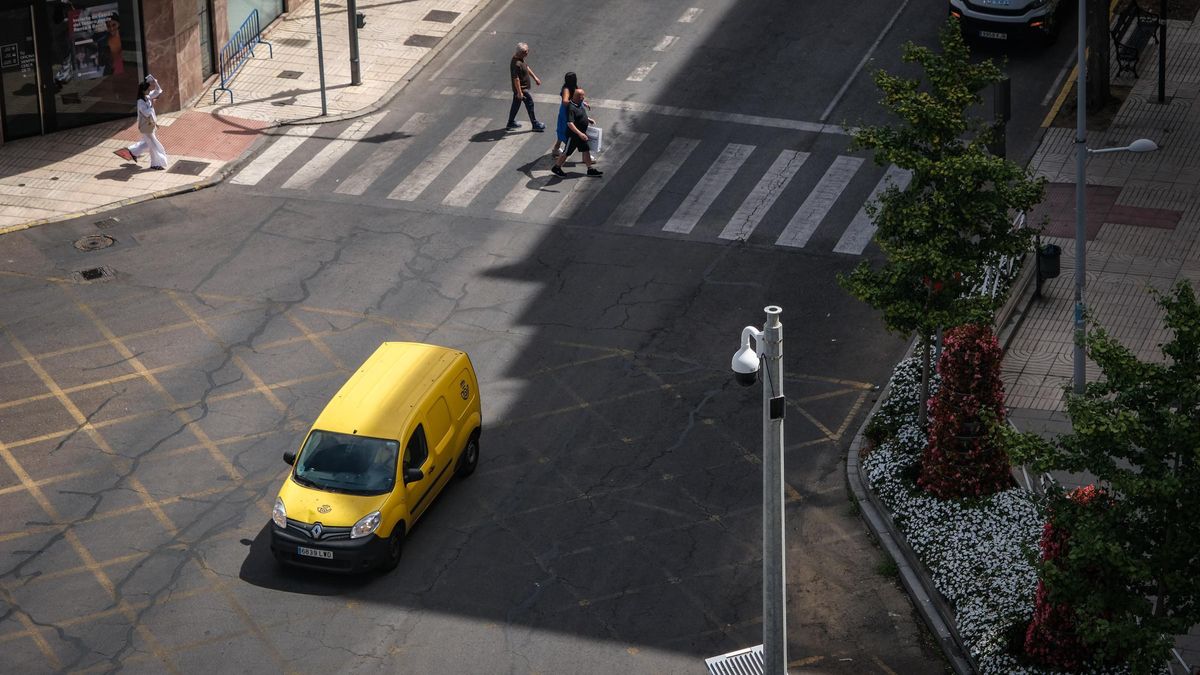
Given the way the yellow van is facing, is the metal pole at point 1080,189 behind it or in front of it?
behind

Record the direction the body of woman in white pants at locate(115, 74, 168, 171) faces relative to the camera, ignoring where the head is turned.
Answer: to the viewer's right

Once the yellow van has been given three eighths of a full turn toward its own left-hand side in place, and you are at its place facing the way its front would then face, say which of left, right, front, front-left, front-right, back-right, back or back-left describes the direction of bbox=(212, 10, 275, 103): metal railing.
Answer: left

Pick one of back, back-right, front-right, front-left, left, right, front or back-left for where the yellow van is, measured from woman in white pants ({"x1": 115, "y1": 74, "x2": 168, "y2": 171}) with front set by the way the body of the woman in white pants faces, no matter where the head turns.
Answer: right

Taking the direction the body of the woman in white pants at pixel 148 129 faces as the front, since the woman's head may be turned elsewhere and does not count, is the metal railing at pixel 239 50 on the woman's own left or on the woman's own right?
on the woman's own left

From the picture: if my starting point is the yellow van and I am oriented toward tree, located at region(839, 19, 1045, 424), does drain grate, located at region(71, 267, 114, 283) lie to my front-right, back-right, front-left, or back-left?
back-left

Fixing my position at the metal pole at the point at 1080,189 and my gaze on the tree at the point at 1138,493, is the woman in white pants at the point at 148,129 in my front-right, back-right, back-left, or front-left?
back-right

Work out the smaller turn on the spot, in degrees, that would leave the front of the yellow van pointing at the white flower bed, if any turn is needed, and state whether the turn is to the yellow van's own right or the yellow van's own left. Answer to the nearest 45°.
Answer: approximately 135° to the yellow van's own left

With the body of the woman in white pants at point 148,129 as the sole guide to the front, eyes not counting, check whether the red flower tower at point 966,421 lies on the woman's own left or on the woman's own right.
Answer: on the woman's own right

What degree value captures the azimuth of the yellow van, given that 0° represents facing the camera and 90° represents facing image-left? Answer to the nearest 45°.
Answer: approximately 45°

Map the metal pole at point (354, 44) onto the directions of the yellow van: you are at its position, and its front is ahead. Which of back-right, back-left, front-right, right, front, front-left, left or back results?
back-right

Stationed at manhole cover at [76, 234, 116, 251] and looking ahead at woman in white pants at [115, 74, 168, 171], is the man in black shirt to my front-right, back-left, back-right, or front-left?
front-right

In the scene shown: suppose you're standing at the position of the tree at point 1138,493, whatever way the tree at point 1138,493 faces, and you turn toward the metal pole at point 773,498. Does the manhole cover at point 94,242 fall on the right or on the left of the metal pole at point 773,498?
right

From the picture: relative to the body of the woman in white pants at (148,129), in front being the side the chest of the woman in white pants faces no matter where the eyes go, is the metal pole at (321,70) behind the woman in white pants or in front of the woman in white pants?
in front
